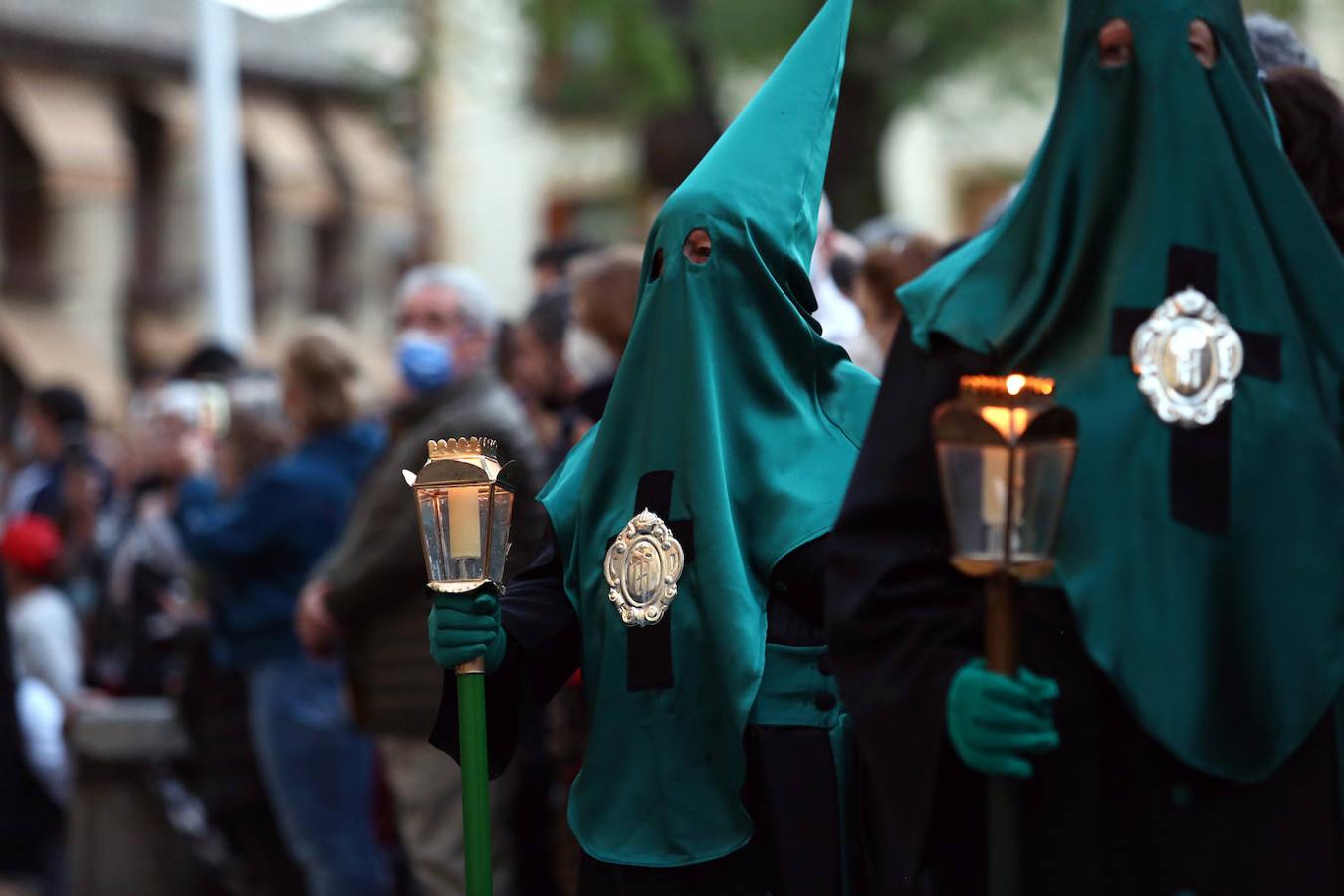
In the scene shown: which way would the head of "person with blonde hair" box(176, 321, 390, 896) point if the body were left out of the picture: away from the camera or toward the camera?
away from the camera

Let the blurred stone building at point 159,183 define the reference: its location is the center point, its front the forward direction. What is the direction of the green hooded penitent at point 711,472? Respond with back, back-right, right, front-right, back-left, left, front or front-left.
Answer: front-right

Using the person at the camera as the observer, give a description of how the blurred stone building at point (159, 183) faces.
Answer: facing the viewer and to the right of the viewer

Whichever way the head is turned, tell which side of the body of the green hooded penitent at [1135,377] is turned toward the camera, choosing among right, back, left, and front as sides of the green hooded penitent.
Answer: front

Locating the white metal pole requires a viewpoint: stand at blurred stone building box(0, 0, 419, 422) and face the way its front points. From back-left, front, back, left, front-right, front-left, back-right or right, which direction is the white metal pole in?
front-right

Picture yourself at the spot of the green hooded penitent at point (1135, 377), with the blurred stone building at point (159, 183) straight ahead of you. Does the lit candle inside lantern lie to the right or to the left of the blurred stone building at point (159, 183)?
left

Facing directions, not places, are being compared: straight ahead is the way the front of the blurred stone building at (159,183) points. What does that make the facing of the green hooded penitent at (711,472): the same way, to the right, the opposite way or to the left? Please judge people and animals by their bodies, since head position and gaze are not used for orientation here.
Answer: to the right

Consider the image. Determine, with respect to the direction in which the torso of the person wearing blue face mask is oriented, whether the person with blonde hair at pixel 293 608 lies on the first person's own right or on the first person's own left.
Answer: on the first person's own right
